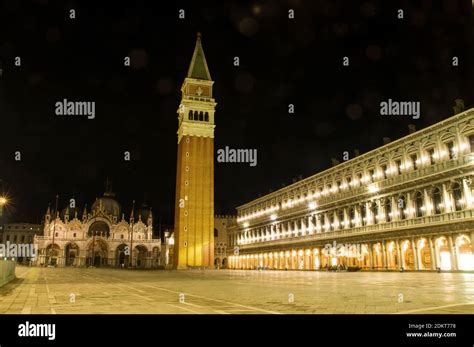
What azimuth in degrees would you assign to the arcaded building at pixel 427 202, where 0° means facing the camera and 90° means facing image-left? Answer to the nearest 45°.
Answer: approximately 45°
